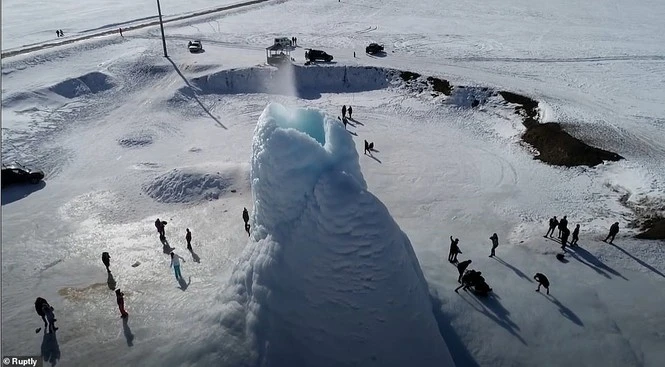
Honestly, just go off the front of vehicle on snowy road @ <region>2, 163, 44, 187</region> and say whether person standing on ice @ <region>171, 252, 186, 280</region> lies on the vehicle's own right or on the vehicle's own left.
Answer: on the vehicle's own right

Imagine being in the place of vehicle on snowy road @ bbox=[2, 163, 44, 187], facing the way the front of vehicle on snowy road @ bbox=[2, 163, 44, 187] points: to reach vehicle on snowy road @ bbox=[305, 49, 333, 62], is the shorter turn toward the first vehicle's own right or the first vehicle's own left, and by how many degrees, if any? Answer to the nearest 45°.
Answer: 0° — it already faces it

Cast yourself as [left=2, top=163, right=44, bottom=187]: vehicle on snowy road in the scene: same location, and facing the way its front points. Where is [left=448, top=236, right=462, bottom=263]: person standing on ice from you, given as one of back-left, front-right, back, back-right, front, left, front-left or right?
front-right

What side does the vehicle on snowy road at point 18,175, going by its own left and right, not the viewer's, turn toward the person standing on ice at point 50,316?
right

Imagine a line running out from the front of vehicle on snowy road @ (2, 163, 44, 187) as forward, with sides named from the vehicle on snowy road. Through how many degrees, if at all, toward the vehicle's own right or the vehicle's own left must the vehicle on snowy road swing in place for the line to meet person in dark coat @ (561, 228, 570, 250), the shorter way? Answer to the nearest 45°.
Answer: approximately 45° to the vehicle's own right

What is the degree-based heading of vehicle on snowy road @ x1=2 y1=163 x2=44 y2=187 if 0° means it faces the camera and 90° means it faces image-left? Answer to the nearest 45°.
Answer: approximately 270°

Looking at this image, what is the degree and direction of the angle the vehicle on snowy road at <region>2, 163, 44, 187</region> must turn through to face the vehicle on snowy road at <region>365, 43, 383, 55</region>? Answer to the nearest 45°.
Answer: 0° — it already faces it

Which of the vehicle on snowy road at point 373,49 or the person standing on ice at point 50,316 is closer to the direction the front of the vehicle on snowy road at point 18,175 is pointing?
the vehicle on snowy road

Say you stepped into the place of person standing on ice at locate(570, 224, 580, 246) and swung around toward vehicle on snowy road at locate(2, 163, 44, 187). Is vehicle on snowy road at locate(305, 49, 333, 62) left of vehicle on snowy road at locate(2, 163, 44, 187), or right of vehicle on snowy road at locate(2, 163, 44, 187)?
right

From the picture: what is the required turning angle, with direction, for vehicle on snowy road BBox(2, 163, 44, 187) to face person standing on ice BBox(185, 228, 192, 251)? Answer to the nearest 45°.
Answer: approximately 45° to its right

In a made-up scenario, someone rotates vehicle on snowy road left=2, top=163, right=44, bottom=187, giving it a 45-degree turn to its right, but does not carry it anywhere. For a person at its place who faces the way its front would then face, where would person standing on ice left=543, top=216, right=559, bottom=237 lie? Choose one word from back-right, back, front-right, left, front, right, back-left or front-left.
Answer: front

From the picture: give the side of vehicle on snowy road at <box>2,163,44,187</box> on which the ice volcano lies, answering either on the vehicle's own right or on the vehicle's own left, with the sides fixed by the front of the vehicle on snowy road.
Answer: on the vehicle's own right

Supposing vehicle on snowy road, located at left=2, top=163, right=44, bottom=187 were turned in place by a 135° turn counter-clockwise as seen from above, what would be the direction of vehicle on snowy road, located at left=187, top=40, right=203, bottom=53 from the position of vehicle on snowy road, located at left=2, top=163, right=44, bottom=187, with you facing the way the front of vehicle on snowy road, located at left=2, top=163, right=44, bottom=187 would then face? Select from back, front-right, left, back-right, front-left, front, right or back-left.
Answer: right

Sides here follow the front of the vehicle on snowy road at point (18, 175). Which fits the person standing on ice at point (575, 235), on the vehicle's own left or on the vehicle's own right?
on the vehicle's own right
